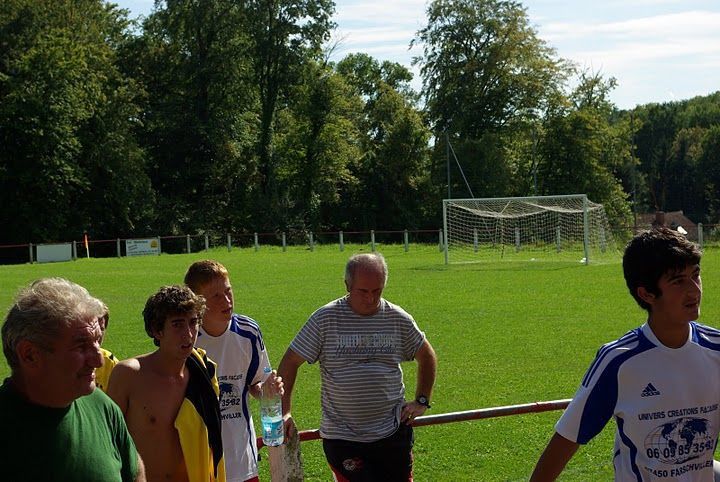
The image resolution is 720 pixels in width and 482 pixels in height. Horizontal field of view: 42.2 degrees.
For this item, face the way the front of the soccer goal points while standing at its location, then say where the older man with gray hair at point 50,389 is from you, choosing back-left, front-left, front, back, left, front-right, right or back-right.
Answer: front-left

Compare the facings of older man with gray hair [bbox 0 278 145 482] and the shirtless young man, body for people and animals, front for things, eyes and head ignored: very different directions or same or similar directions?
same or similar directions

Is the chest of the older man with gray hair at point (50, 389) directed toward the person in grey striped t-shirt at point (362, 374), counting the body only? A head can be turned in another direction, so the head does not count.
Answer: no

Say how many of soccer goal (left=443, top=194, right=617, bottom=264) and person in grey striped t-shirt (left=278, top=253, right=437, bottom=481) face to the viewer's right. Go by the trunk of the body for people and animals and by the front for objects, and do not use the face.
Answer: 0

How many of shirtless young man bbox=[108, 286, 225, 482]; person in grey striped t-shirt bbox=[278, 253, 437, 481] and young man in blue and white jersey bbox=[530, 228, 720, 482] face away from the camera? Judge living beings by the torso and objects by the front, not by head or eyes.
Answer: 0

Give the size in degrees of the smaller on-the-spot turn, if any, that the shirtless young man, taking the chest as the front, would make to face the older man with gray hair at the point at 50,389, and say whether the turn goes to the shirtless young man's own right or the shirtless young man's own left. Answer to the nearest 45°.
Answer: approximately 45° to the shirtless young man's own right

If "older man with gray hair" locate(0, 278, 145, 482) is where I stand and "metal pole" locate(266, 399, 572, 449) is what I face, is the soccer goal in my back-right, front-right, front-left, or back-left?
front-left

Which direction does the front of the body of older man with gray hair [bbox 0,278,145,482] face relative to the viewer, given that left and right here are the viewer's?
facing the viewer and to the right of the viewer

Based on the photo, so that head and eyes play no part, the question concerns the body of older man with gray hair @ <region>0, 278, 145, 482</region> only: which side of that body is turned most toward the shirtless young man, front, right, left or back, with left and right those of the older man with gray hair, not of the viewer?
left

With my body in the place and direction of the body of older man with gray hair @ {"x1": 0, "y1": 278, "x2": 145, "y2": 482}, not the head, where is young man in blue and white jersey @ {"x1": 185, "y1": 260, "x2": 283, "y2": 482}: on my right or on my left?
on my left

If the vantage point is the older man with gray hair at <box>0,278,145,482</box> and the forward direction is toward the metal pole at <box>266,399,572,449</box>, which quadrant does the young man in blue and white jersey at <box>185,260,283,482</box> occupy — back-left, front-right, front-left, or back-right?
front-left

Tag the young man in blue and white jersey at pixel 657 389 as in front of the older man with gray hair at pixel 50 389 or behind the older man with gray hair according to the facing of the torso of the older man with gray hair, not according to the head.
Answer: in front

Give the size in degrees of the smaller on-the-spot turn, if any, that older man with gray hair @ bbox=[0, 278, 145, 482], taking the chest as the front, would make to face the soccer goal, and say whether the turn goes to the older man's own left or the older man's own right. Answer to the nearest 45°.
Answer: approximately 90° to the older man's own left

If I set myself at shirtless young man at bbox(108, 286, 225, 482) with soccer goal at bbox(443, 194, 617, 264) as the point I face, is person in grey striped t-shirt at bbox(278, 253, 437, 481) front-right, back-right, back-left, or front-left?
front-right

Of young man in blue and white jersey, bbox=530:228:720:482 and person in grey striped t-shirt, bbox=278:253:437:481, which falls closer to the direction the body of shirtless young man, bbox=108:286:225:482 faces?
the young man in blue and white jersey

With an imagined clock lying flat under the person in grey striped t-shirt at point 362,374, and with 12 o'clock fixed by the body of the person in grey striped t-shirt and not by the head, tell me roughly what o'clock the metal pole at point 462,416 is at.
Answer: The metal pole is roughly at 8 o'clock from the person in grey striped t-shirt.

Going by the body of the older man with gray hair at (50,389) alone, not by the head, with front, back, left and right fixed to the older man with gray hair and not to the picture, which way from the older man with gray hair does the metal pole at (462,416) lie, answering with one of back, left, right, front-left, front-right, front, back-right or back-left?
left

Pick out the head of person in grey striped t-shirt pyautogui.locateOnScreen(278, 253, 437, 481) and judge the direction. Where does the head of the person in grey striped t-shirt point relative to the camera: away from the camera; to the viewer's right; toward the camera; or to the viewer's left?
toward the camera
